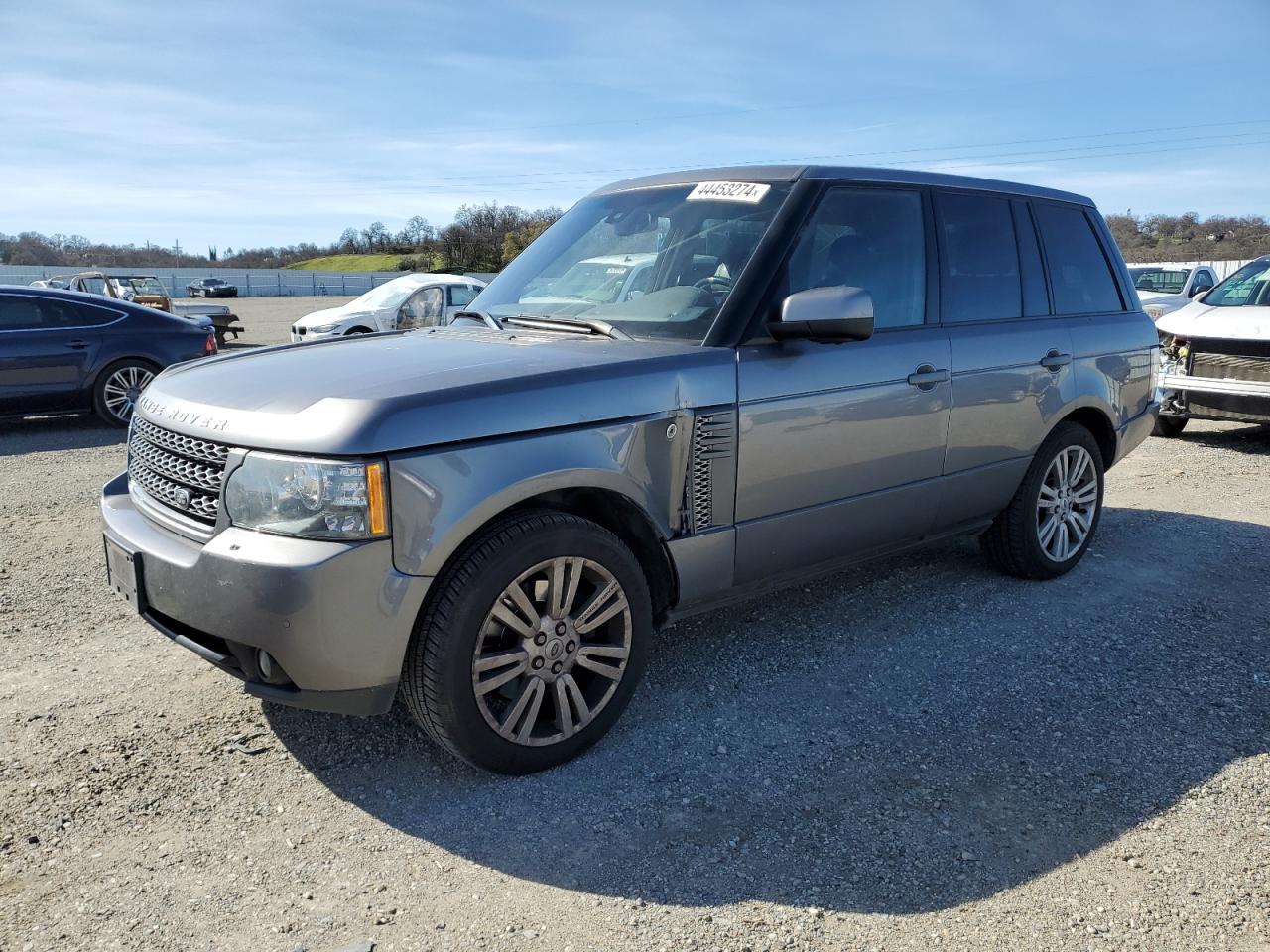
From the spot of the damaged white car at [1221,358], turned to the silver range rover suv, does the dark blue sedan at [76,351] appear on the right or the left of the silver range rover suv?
right

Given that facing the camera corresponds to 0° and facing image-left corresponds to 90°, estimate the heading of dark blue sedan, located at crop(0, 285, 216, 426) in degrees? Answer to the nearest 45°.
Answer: approximately 90°

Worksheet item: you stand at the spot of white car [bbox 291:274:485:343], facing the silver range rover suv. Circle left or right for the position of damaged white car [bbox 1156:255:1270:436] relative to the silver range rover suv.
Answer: left

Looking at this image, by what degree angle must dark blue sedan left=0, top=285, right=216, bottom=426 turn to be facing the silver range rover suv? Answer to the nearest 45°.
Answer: approximately 90° to its left

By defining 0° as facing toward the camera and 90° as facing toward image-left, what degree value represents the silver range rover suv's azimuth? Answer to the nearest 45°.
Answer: approximately 45°

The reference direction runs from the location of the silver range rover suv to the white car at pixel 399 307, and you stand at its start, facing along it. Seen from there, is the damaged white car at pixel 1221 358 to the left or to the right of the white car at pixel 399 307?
right

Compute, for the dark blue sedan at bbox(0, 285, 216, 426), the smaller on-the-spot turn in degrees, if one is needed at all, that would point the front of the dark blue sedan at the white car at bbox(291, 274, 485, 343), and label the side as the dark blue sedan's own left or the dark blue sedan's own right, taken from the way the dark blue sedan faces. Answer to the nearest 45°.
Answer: approximately 135° to the dark blue sedan's own right

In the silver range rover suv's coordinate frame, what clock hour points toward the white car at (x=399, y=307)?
The white car is roughly at 4 o'clock from the silver range rover suv.

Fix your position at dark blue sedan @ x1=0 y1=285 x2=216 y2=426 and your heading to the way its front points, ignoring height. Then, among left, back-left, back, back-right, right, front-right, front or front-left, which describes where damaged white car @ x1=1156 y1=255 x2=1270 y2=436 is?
back-left

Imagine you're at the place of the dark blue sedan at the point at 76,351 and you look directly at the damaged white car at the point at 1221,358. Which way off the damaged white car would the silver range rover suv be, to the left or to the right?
right

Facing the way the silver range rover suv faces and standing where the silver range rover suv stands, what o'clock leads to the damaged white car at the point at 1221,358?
The damaged white car is roughly at 6 o'clock from the silver range rover suv.

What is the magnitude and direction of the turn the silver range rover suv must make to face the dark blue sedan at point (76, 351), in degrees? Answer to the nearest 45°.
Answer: approximately 90° to its right
